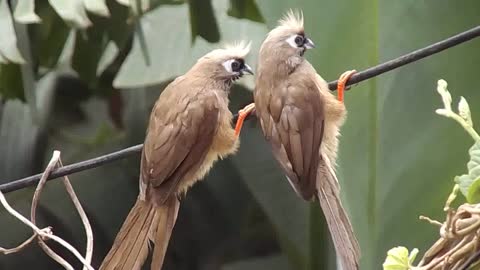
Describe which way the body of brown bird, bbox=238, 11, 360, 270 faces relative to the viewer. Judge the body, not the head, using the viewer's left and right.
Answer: facing away from the viewer and to the right of the viewer

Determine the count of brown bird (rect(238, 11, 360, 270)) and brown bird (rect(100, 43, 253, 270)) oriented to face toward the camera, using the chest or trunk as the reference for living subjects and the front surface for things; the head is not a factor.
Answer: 0

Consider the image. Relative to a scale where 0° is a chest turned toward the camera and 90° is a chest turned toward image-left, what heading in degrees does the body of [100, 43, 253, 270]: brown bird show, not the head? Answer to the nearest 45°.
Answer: approximately 225°
